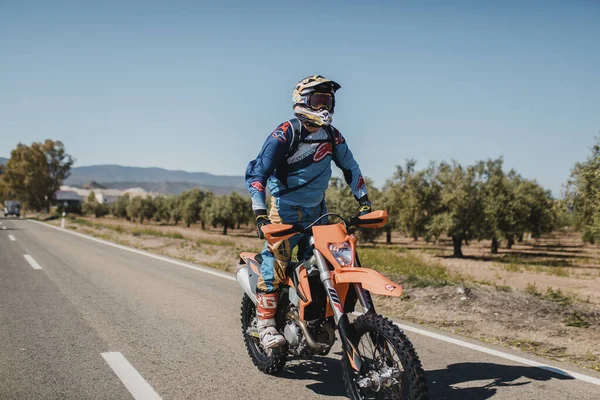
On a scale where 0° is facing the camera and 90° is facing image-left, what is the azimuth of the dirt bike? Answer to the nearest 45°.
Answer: approximately 315°

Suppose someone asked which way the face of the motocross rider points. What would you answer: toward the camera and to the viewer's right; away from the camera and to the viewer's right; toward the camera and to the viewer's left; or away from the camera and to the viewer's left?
toward the camera and to the viewer's right

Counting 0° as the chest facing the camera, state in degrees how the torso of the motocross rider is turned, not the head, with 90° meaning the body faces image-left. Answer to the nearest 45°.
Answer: approximately 315°
